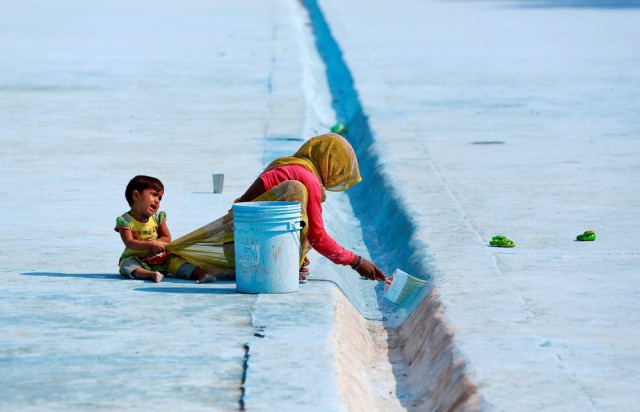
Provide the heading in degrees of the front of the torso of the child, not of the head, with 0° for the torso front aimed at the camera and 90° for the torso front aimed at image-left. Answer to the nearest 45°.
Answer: approximately 315°

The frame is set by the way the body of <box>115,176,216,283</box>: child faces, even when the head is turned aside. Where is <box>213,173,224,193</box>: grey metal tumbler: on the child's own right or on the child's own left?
on the child's own left

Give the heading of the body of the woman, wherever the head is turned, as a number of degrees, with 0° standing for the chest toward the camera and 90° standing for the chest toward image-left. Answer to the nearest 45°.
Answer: approximately 270°

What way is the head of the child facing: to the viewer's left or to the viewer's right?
to the viewer's right

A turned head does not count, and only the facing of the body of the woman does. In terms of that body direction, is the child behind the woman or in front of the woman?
behind

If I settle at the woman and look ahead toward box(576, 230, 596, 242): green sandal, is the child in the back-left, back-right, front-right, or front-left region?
back-left

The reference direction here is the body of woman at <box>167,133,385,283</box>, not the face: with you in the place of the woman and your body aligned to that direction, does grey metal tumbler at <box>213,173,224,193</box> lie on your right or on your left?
on your left

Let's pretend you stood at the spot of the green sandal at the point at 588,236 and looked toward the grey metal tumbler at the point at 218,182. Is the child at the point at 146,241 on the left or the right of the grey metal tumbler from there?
left

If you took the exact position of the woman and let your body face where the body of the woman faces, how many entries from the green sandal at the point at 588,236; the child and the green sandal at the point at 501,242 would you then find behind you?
1

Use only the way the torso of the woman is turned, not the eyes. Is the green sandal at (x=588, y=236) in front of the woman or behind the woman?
in front

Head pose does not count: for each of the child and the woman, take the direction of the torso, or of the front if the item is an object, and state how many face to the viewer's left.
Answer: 0
